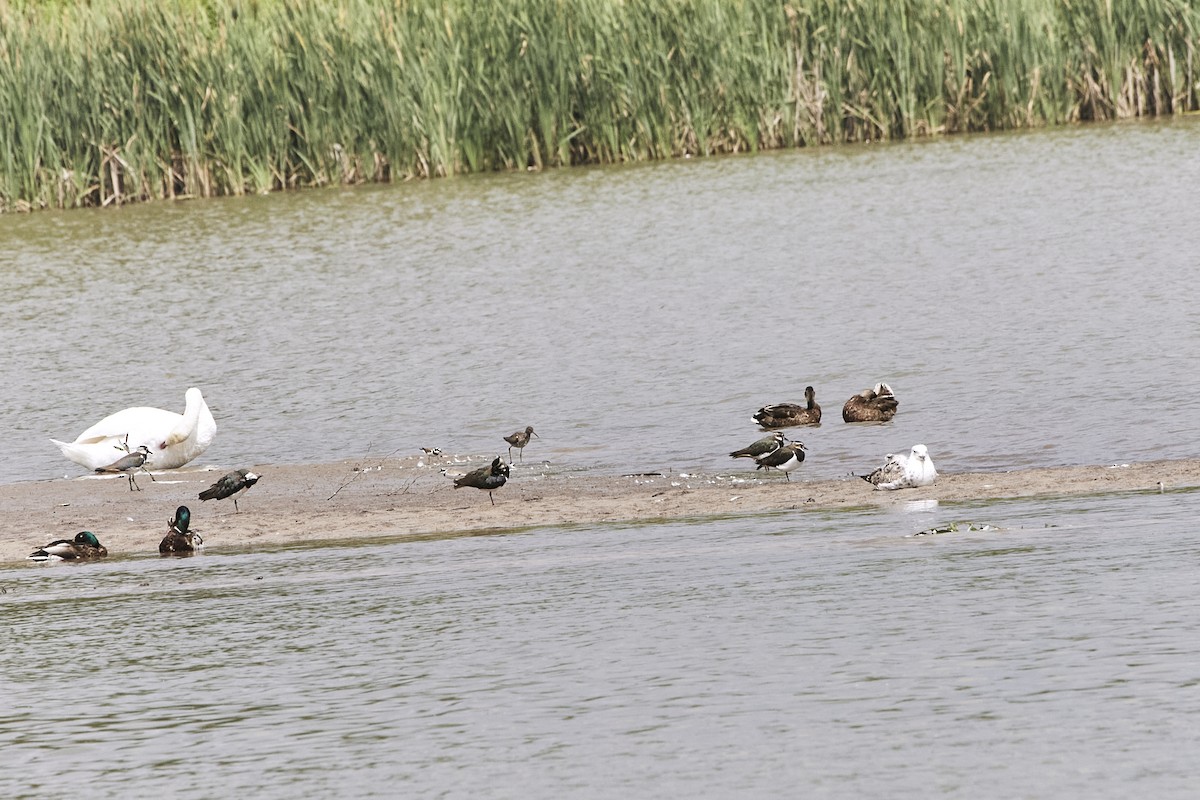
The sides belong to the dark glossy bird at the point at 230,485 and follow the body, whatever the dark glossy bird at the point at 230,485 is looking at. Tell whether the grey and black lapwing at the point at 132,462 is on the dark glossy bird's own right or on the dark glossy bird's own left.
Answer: on the dark glossy bird's own left

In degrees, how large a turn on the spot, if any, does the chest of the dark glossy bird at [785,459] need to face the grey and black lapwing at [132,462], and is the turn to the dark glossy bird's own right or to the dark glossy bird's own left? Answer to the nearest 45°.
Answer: approximately 180°

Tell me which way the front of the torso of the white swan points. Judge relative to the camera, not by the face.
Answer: to the viewer's right

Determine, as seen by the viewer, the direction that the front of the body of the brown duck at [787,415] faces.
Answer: to the viewer's right

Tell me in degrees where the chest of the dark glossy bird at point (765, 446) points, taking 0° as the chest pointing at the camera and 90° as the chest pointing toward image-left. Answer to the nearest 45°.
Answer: approximately 270°

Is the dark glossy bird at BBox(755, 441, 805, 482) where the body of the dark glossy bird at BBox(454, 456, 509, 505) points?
yes

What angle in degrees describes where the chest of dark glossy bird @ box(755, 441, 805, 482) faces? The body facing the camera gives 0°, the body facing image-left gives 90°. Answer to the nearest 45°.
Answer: approximately 270°

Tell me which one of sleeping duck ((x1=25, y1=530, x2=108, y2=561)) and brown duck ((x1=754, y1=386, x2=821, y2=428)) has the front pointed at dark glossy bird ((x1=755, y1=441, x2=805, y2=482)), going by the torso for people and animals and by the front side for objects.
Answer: the sleeping duck

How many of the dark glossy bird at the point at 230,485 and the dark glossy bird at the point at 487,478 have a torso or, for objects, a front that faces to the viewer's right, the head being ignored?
2

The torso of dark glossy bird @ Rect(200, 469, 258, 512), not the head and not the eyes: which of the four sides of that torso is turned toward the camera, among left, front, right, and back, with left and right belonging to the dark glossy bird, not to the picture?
right
